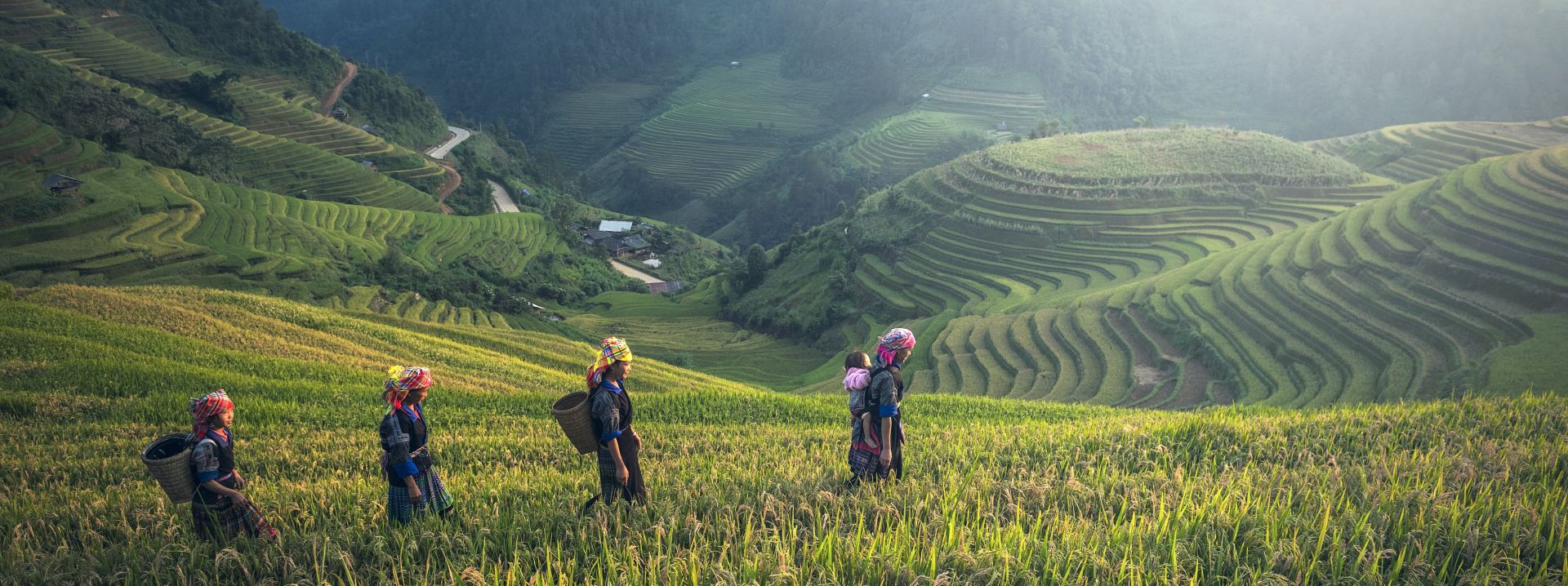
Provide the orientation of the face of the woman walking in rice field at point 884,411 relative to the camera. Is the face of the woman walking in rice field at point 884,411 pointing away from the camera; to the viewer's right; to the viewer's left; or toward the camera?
to the viewer's right

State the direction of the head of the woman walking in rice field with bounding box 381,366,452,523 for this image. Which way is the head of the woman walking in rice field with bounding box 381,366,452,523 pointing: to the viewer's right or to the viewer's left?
to the viewer's right

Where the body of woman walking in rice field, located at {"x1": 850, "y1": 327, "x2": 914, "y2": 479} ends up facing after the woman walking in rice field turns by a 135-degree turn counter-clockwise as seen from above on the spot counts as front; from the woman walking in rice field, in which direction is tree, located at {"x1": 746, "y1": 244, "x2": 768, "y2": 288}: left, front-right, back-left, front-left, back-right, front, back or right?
front-right

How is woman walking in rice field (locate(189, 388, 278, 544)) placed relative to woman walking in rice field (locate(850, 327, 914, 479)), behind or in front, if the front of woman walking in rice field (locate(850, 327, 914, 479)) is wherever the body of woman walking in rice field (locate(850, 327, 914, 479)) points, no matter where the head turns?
behind

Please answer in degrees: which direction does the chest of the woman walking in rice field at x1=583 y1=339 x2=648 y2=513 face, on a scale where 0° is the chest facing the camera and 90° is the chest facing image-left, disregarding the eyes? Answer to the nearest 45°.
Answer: approximately 270°

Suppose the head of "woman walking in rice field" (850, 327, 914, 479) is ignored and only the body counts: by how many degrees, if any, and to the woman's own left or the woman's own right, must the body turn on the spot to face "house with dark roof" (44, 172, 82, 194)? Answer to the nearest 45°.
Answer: approximately 135° to the woman's own left

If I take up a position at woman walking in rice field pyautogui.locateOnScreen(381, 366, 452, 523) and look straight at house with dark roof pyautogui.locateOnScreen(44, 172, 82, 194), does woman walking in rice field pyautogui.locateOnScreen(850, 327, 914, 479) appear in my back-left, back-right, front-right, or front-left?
back-right

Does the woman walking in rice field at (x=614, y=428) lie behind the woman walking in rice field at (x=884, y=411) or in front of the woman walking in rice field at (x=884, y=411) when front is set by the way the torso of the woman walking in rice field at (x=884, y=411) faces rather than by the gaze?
behind

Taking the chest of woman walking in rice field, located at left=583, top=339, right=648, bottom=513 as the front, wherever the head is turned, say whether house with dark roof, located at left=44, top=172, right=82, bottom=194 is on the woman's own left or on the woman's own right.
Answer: on the woman's own left

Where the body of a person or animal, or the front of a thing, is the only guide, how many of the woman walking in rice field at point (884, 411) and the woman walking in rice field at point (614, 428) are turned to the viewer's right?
2

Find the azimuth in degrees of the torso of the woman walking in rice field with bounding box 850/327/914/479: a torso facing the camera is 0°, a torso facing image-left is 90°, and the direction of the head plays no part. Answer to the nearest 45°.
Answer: approximately 270°

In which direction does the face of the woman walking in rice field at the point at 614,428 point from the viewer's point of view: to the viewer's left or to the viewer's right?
to the viewer's right

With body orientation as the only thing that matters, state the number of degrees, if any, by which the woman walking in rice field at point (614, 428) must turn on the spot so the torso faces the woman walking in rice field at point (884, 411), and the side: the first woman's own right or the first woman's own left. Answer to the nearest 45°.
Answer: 0° — they already face them

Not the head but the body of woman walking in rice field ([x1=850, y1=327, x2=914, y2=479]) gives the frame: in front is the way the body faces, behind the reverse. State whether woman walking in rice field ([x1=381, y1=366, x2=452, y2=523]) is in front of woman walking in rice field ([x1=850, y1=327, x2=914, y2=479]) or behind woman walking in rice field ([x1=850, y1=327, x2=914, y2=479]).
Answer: behind

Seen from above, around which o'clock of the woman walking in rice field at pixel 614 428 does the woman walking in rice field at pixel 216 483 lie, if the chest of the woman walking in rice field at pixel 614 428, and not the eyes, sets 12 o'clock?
the woman walking in rice field at pixel 216 483 is roughly at 6 o'clock from the woman walking in rice field at pixel 614 428.
